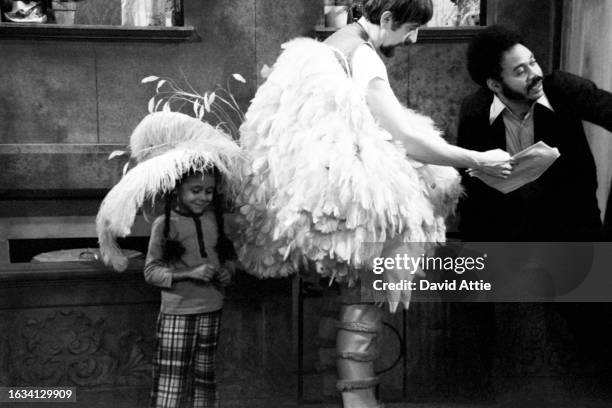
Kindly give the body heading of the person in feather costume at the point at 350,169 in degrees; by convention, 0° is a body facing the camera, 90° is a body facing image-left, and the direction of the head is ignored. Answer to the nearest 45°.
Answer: approximately 270°

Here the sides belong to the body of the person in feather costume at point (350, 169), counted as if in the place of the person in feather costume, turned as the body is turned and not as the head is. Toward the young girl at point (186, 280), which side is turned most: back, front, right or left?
back

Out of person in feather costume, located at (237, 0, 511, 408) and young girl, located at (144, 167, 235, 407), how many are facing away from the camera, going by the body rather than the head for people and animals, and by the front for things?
0

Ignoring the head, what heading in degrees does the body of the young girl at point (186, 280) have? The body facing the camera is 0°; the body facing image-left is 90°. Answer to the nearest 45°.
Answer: approximately 315°

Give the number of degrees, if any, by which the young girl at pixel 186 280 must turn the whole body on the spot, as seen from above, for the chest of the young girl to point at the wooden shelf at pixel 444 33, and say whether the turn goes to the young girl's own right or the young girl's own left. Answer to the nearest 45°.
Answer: approximately 90° to the young girl's own left

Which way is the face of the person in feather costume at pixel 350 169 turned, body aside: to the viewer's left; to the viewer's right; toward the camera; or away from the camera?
to the viewer's right

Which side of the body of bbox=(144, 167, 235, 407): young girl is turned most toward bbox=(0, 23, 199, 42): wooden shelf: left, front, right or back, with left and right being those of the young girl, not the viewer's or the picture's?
back

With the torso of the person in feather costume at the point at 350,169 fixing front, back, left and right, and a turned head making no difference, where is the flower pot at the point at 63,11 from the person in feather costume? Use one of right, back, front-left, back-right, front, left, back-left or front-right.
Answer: back-left

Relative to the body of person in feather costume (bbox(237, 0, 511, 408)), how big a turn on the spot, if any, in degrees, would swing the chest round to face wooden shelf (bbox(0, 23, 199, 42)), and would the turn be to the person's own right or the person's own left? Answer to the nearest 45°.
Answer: approximately 135° to the person's own left
